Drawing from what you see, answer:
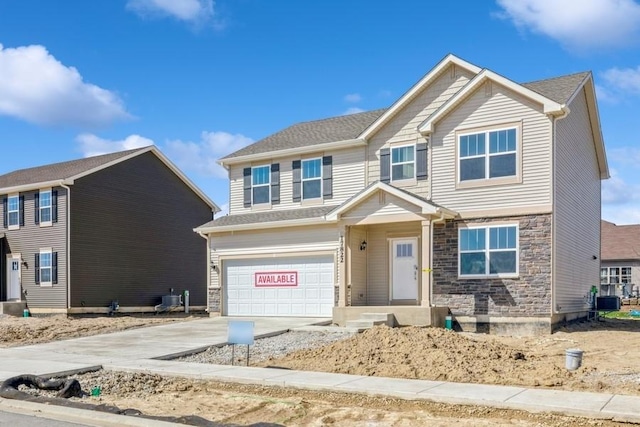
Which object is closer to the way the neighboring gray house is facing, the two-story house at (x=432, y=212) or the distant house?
the two-story house

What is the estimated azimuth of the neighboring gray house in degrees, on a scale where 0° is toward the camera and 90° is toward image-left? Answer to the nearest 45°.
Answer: approximately 45°

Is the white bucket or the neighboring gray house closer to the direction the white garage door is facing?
the white bucket

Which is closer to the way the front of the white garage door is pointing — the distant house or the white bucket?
the white bucket

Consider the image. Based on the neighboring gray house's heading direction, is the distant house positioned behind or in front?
behind

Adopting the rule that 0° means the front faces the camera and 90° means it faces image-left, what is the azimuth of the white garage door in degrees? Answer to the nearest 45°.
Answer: approximately 0°

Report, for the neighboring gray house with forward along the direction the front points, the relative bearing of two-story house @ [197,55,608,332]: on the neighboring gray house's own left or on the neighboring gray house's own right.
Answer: on the neighboring gray house's own left
